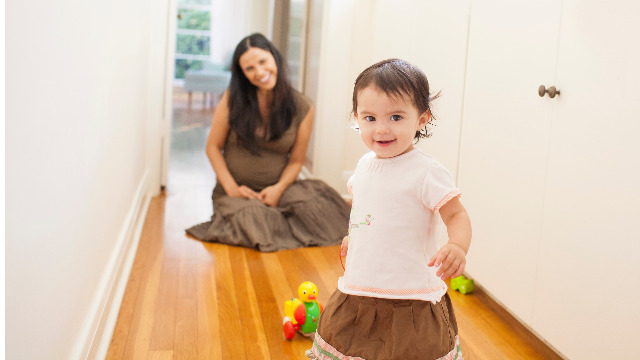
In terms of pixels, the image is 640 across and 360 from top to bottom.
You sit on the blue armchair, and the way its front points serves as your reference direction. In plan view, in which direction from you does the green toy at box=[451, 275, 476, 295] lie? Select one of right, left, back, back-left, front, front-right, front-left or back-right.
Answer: front-left

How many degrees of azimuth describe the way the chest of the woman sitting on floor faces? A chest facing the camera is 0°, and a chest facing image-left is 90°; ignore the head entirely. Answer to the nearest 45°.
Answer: approximately 0°

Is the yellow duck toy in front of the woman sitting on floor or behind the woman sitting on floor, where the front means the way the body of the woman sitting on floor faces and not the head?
in front

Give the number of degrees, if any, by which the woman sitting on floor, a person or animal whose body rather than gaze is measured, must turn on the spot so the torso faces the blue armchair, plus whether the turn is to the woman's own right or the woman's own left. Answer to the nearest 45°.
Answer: approximately 180°

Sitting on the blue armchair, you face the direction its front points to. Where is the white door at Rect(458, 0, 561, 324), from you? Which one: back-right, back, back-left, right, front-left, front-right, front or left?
front-left

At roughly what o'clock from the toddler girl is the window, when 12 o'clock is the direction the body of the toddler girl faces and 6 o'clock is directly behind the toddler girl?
The window is roughly at 4 o'clock from the toddler girl.

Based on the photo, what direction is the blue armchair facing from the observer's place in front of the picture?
facing the viewer and to the left of the viewer

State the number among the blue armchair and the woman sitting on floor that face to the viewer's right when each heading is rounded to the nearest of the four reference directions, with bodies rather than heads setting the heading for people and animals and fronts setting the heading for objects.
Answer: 0

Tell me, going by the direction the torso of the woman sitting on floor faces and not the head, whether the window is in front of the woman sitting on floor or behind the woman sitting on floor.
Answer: behind

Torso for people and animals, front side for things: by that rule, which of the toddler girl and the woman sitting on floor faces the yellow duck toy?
the woman sitting on floor

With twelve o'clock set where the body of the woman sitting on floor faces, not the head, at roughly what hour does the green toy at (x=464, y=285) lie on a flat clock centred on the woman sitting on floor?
The green toy is roughly at 11 o'clock from the woman sitting on floor.

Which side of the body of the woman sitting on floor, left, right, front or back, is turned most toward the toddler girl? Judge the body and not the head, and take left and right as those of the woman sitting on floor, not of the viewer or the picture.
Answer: front

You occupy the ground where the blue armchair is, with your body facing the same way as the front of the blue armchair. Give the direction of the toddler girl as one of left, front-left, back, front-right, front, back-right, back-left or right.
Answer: front-left
